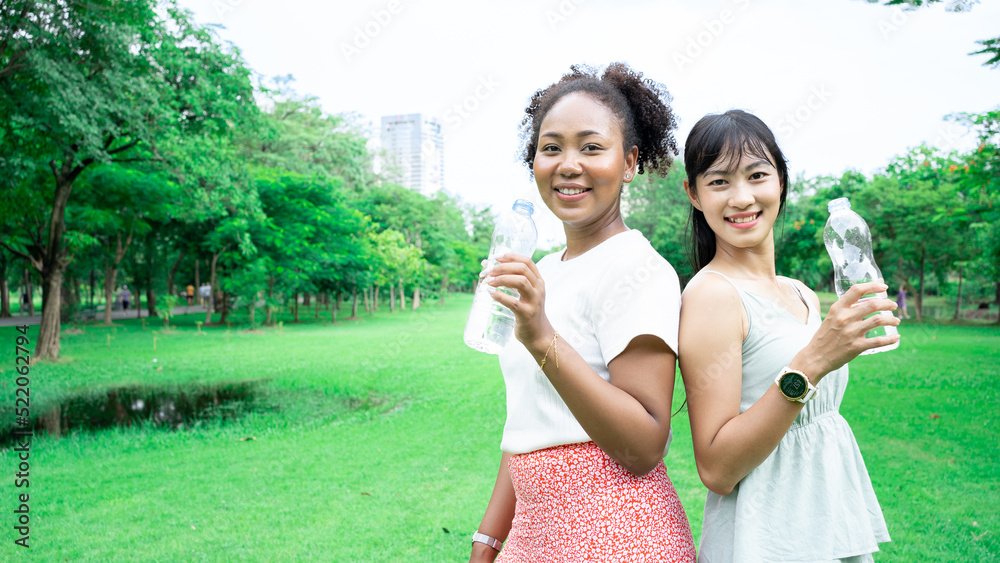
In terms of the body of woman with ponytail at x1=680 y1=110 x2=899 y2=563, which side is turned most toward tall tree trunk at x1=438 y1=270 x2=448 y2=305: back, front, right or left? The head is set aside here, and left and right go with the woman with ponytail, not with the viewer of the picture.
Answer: back

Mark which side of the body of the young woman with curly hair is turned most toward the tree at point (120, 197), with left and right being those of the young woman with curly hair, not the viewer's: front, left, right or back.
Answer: right

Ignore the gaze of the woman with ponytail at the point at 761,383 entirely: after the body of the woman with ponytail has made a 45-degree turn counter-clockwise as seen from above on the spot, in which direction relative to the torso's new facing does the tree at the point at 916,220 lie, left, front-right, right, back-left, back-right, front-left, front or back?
left

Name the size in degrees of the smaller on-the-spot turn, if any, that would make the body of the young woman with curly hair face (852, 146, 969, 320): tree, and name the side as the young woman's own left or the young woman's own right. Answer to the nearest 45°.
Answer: approximately 180°

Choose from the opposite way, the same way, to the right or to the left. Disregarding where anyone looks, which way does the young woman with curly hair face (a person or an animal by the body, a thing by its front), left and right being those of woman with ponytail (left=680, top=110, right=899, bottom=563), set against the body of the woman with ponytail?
to the right

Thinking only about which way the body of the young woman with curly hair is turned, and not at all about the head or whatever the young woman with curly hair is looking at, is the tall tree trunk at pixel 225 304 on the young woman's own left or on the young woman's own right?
on the young woman's own right

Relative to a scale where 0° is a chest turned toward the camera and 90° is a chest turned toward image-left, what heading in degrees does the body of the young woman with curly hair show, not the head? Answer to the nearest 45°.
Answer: approximately 45°

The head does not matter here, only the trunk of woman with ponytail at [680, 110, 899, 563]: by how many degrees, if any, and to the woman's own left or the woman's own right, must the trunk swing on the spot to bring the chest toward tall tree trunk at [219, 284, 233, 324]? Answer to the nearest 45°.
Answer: approximately 180°

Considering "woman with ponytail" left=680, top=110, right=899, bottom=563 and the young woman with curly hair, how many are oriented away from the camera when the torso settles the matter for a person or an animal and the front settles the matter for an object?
0
